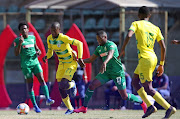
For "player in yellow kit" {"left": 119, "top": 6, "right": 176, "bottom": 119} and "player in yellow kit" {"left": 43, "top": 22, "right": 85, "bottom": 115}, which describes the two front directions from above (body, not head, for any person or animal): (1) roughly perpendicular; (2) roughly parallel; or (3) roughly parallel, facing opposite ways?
roughly perpendicular

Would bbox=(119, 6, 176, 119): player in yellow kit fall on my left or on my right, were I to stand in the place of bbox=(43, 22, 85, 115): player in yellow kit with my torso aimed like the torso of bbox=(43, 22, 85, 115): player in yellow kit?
on my left

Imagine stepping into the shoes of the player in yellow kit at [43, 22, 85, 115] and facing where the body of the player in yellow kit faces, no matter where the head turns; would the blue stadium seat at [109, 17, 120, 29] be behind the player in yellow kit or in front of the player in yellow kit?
behind
